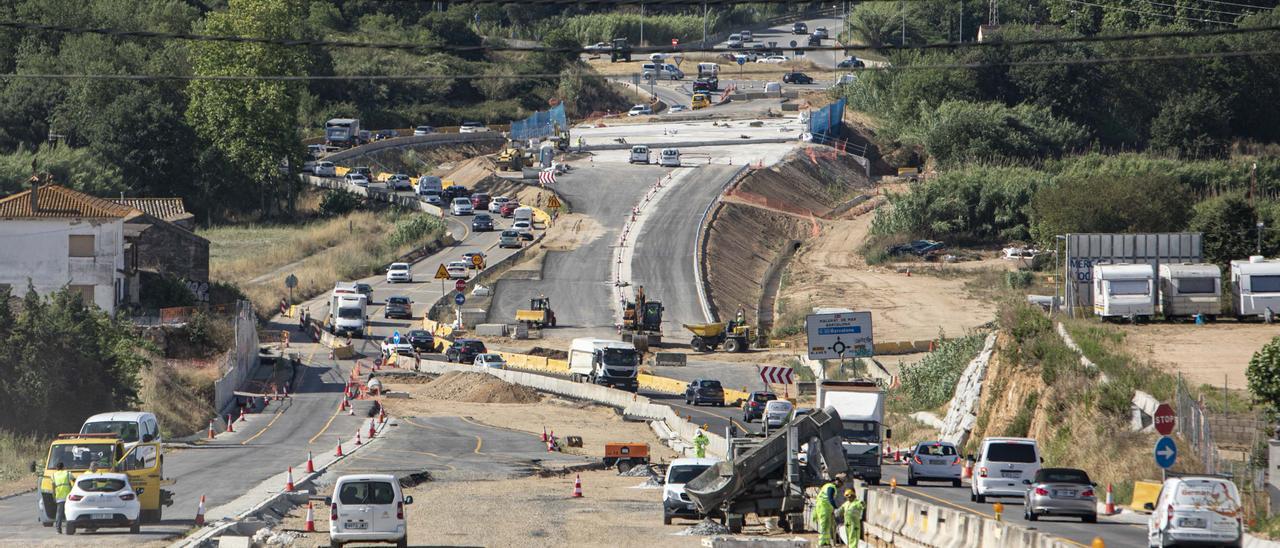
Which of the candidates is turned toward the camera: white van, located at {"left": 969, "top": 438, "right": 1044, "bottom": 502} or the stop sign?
the stop sign

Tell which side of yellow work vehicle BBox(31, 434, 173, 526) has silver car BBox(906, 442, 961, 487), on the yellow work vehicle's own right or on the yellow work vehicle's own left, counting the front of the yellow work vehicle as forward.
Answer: on the yellow work vehicle's own left

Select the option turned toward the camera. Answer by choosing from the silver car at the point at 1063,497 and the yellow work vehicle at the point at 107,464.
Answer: the yellow work vehicle

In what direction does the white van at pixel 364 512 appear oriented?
away from the camera

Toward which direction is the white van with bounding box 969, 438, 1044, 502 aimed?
away from the camera

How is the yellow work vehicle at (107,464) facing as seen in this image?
toward the camera

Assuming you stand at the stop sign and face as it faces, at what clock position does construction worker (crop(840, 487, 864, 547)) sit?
The construction worker is roughly at 2 o'clock from the stop sign.

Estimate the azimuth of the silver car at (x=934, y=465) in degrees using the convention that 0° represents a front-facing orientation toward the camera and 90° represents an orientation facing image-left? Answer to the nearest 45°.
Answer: approximately 180°

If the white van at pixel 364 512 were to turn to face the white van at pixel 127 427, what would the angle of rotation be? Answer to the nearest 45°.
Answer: approximately 45° to its left

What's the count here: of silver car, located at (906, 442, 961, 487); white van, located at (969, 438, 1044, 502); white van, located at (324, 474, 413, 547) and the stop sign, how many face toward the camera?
1

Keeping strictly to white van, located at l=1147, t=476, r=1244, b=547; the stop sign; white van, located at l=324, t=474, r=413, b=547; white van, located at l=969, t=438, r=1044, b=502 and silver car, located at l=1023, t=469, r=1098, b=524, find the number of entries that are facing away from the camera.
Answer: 4

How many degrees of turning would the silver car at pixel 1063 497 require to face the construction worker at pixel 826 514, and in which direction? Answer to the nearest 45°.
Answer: approximately 135° to its left

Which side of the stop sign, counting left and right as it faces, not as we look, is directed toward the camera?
front
